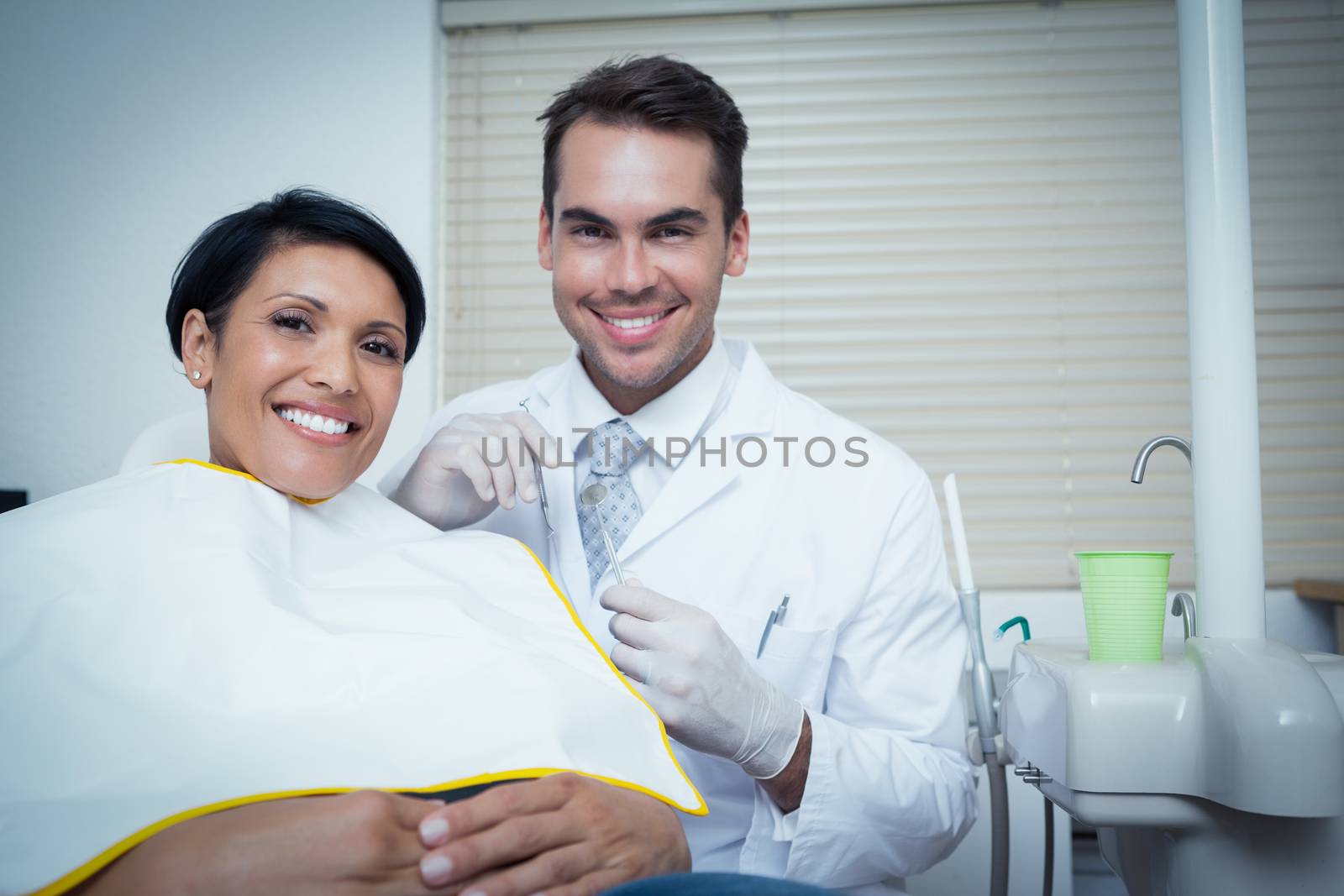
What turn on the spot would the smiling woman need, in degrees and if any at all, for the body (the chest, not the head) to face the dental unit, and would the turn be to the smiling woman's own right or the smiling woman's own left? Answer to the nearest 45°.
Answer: approximately 45° to the smiling woman's own left

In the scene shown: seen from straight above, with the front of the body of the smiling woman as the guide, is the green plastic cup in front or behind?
in front

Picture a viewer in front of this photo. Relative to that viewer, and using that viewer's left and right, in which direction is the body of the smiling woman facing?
facing the viewer and to the right of the viewer

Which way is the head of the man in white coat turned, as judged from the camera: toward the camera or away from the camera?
toward the camera

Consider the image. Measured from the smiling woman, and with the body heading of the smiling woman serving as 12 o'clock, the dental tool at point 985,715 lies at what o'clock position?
The dental tool is roughly at 10 o'clock from the smiling woman.

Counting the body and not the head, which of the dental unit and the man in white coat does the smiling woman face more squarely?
the dental unit
